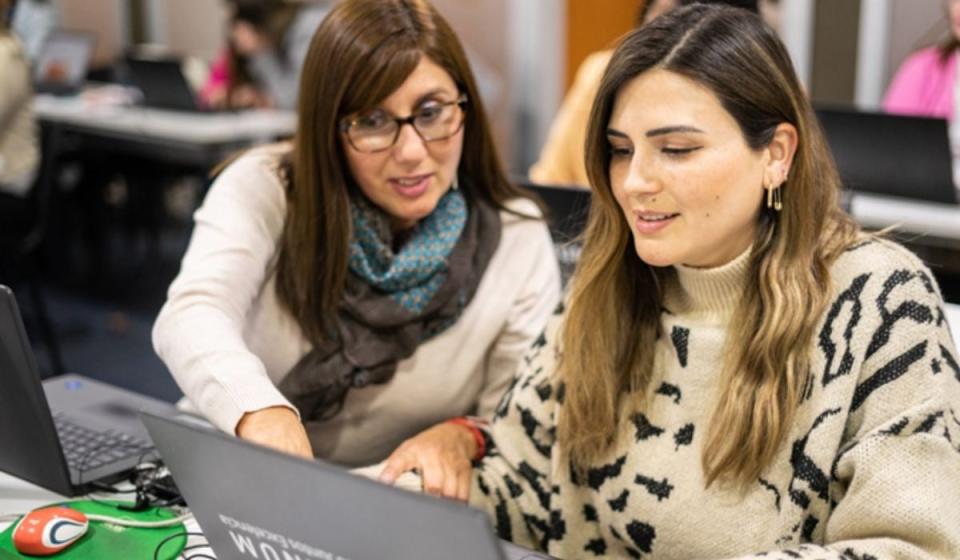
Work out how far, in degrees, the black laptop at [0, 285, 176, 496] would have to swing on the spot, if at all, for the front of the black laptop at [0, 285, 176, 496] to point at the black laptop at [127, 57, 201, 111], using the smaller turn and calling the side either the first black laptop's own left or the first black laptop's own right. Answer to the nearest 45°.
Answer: approximately 45° to the first black laptop's own left

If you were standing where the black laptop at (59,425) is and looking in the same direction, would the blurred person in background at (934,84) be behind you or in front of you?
in front

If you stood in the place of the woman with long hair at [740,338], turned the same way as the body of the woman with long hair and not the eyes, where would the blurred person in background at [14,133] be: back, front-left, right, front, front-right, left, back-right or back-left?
right

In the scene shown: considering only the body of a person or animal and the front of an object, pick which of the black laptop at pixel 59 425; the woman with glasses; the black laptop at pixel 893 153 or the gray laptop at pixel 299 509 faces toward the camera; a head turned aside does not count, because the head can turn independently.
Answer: the woman with glasses

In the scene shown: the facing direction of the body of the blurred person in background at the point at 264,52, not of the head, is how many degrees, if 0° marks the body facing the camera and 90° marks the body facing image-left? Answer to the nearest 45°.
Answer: approximately 45°

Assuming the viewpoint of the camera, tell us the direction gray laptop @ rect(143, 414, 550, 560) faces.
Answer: facing away from the viewer and to the right of the viewer

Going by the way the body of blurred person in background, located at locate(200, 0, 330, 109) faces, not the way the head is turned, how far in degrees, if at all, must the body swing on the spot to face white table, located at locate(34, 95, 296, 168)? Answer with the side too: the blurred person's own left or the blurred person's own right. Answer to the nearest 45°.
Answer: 0° — they already face it

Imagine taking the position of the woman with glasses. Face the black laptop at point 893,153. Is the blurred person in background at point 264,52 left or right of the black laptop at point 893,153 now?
left

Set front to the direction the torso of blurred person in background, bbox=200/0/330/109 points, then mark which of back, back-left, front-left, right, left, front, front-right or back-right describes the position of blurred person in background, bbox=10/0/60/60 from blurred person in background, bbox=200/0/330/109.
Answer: right

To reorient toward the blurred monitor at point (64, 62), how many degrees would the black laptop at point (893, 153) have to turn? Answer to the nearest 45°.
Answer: approximately 90° to its left

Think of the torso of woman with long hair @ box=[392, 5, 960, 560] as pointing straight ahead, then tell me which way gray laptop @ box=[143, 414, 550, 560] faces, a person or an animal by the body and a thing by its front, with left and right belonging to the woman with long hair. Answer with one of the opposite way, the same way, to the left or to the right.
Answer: the opposite way
